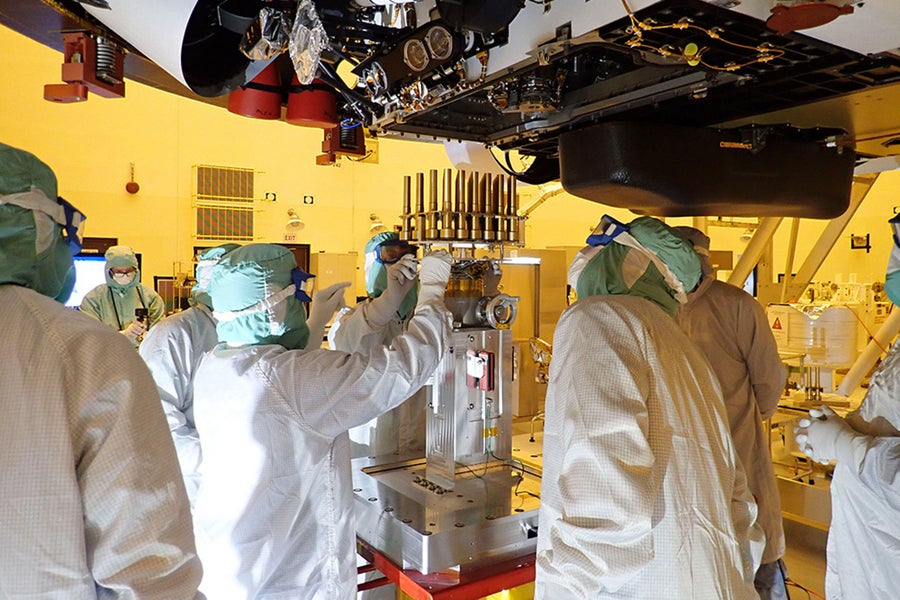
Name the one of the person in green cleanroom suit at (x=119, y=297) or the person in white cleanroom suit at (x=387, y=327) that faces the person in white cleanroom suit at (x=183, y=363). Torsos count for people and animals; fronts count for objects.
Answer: the person in green cleanroom suit at (x=119, y=297)

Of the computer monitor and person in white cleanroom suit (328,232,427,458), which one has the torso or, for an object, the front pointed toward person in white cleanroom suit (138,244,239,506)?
the computer monitor

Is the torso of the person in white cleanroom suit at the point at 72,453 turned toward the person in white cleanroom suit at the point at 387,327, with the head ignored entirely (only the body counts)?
yes

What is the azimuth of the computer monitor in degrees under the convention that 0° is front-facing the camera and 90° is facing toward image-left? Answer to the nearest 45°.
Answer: approximately 0°

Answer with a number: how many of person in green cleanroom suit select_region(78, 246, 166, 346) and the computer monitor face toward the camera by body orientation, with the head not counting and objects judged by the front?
2

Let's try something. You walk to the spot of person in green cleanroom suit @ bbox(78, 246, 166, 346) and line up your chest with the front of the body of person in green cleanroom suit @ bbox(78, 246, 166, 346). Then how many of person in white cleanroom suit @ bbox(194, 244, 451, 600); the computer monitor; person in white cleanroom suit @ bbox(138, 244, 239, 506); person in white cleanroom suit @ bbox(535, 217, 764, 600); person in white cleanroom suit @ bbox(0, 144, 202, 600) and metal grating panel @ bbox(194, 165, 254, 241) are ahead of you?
4

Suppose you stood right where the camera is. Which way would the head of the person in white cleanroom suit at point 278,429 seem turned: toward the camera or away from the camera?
away from the camera

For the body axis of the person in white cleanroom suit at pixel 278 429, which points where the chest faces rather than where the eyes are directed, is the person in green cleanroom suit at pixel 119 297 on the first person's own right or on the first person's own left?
on the first person's own left

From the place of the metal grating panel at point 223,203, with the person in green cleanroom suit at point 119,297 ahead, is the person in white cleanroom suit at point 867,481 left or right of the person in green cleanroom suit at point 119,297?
left

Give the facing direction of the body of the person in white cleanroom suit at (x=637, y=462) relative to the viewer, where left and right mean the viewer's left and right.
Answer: facing away from the viewer and to the left of the viewer

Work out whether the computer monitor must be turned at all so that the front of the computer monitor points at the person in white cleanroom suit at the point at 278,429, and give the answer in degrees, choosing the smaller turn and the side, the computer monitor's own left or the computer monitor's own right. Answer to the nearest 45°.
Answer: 0° — it already faces them
